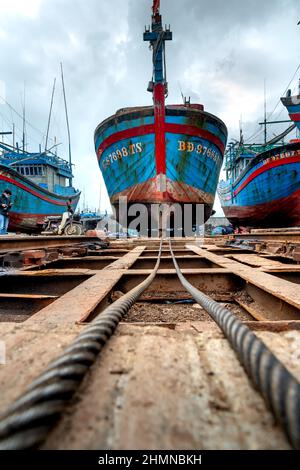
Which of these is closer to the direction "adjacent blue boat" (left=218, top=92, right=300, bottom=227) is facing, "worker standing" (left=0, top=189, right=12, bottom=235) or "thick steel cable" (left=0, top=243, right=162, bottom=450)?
the thick steel cable

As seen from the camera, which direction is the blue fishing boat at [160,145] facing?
toward the camera

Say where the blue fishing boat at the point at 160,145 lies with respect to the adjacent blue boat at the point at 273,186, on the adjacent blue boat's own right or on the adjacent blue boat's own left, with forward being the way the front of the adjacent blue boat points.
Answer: on the adjacent blue boat's own right

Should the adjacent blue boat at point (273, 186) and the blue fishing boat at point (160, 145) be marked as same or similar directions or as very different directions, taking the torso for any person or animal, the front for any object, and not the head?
same or similar directions

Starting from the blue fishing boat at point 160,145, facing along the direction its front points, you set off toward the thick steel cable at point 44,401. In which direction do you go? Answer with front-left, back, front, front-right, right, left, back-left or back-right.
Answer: front

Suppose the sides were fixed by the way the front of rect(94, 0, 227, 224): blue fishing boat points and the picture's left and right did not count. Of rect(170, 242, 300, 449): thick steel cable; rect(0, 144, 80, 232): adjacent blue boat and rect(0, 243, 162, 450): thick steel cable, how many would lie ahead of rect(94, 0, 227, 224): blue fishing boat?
2

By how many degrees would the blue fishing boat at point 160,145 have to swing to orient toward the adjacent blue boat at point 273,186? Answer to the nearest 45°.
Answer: approximately 135° to its left

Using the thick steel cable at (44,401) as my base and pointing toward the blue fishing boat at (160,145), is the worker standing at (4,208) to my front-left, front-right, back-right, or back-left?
front-left

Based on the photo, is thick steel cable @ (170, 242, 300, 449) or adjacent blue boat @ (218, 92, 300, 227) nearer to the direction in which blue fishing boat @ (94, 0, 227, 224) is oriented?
the thick steel cable

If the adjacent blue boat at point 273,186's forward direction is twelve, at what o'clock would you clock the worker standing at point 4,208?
The worker standing is roughly at 3 o'clock from the adjacent blue boat.

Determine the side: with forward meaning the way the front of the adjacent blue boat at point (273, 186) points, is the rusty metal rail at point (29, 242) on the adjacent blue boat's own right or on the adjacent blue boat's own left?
on the adjacent blue boat's own right

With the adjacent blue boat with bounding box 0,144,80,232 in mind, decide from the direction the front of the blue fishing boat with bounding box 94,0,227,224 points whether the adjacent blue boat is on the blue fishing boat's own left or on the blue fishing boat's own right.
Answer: on the blue fishing boat's own right

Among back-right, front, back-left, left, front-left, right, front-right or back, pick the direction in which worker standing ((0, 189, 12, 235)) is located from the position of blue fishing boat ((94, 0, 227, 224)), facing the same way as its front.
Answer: right

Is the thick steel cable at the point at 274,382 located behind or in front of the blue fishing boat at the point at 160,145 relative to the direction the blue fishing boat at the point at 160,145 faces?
in front
